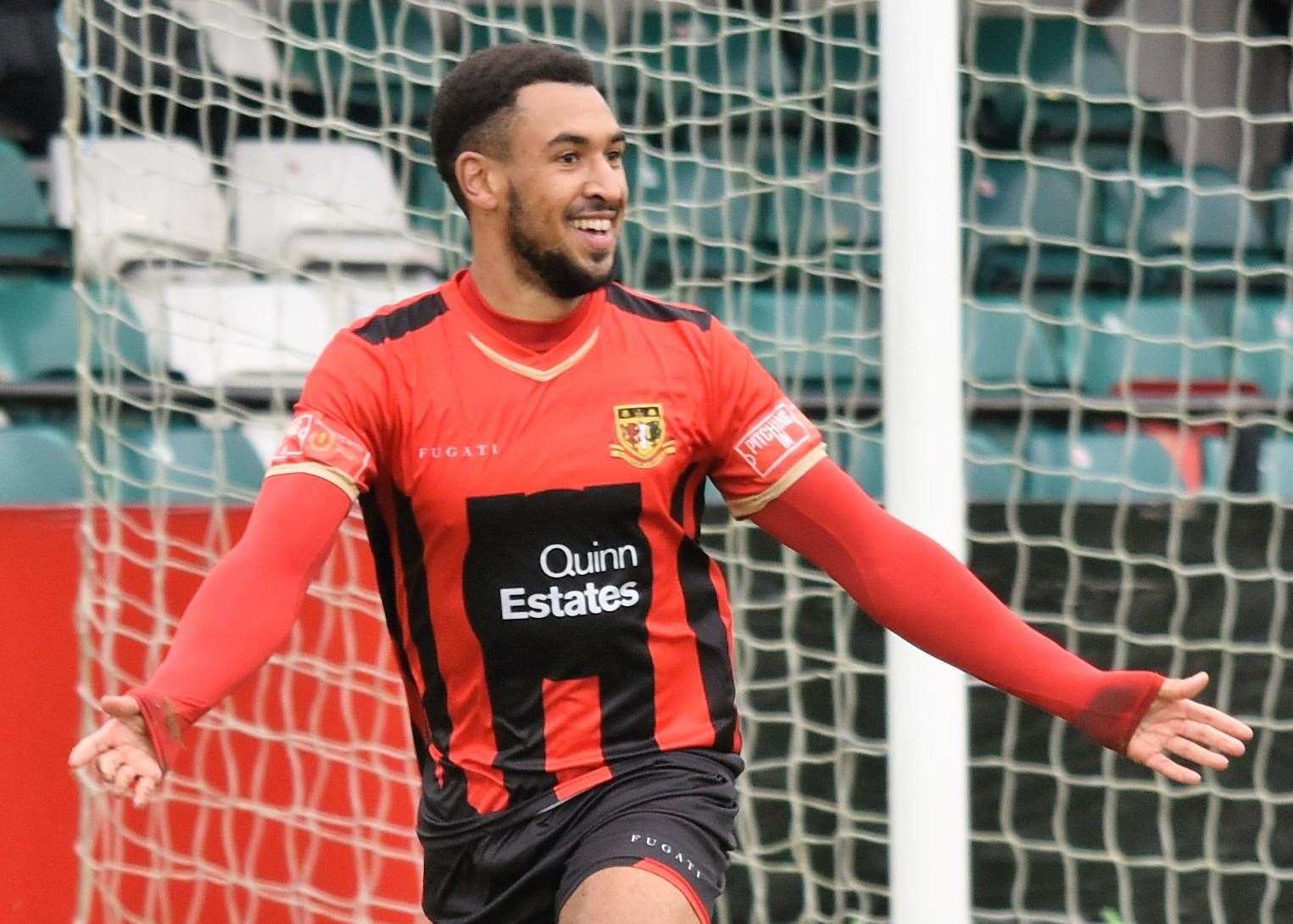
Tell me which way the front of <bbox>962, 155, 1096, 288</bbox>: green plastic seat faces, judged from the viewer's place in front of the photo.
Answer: facing the viewer

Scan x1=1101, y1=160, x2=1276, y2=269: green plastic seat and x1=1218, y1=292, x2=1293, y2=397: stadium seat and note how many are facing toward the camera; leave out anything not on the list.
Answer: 2

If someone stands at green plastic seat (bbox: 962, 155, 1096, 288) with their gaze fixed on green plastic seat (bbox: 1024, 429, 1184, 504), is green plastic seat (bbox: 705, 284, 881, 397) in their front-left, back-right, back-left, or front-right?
front-right

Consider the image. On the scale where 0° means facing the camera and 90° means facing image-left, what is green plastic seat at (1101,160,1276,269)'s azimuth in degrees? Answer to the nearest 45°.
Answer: approximately 0°

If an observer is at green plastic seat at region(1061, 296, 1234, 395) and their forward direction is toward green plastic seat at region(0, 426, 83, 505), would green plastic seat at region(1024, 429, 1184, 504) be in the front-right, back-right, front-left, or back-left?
front-left

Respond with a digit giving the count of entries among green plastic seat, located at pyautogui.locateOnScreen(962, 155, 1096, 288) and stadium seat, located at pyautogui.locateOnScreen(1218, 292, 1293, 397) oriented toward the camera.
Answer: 2

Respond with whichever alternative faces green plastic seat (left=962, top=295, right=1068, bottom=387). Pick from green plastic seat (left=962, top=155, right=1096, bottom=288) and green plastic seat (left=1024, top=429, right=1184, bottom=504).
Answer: green plastic seat (left=962, top=155, right=1096, bottom=288)

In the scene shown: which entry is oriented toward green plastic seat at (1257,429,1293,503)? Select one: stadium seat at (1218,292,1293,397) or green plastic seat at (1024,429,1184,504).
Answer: the stadium seat

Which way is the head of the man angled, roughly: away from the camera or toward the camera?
toward the camera

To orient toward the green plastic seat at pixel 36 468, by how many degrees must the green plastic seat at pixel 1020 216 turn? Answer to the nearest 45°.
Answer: approximately 45° to its right

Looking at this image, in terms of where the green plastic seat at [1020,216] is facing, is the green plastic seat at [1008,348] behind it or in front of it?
in front

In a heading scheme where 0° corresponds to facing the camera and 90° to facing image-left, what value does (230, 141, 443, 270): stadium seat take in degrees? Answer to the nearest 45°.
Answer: approximately 315°

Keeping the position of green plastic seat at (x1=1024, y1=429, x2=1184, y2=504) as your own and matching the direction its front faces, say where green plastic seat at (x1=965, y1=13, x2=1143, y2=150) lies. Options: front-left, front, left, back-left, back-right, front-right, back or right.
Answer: back

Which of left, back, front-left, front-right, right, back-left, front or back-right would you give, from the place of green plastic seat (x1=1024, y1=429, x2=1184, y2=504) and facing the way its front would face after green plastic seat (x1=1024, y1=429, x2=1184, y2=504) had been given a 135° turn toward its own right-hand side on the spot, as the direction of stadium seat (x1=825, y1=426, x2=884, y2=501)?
left

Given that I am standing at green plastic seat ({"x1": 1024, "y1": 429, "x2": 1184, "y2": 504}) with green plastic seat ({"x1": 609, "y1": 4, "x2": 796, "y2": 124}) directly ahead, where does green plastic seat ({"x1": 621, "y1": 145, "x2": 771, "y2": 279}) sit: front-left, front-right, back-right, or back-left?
front-left
